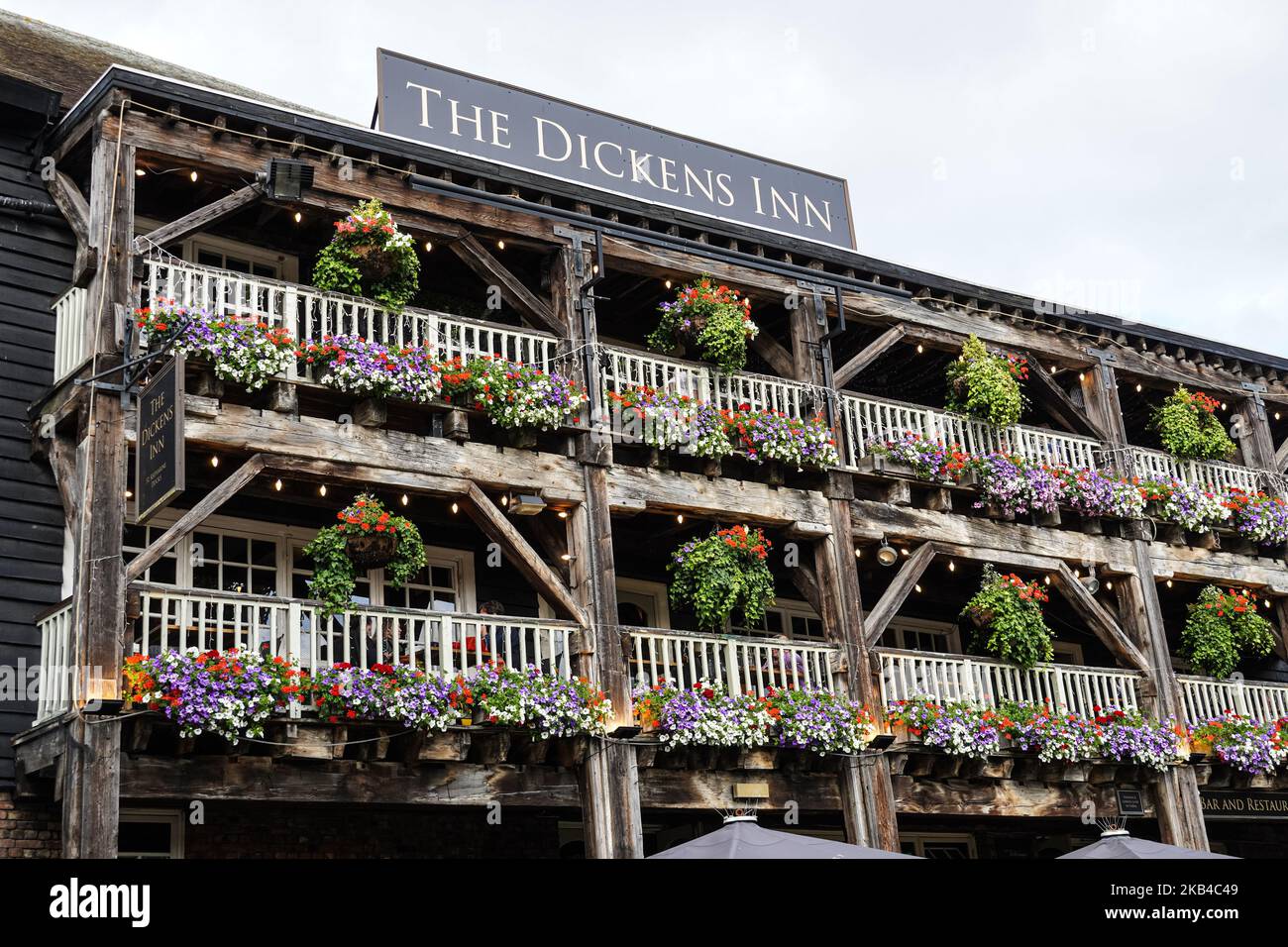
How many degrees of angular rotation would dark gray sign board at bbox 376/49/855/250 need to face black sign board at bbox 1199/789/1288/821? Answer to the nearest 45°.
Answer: approximately 90° to its left

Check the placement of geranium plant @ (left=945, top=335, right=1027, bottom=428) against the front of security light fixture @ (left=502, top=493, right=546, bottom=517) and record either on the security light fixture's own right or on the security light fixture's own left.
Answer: on the security light fixture's own left

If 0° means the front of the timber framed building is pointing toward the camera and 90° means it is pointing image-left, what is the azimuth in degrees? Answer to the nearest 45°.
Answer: approximately 315°

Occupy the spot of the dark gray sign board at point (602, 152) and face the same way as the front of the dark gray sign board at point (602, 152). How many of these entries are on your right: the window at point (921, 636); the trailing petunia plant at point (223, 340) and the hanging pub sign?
2

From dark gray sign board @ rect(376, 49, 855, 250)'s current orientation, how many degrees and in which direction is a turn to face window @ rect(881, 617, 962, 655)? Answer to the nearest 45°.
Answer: approximately 90° to its left

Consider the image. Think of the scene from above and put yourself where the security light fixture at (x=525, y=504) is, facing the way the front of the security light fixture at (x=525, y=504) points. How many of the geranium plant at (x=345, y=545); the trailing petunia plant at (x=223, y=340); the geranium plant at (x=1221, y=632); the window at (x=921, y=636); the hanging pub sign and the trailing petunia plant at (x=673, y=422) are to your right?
3

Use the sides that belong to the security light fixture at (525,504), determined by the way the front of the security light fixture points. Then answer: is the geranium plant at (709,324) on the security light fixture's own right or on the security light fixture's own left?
on the security light fixture's own left

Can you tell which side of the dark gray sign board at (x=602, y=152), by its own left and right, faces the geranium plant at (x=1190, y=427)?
left
